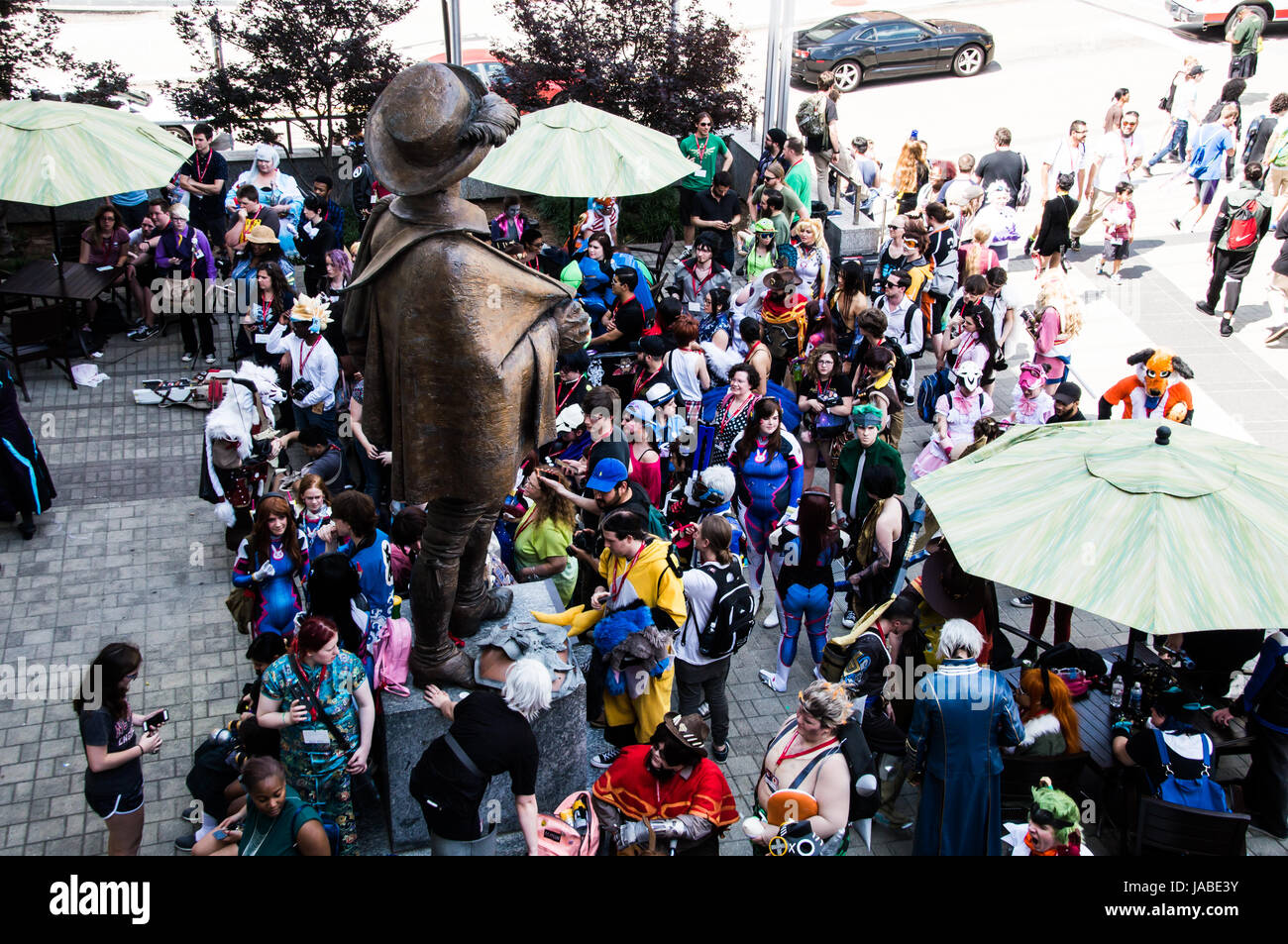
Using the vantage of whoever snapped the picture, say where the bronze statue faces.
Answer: facing away from the viewer and to the right of the viewer

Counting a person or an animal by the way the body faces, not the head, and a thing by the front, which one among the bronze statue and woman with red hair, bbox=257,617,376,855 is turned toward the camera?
the woman with red hair

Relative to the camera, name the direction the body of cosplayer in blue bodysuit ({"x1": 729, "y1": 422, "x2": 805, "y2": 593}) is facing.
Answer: toward the camera

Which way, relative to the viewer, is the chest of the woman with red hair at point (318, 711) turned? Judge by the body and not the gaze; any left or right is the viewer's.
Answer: facing the viewer

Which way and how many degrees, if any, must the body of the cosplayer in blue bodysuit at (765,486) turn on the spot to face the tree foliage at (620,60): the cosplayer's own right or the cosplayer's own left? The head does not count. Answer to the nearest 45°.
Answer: approximately 180°

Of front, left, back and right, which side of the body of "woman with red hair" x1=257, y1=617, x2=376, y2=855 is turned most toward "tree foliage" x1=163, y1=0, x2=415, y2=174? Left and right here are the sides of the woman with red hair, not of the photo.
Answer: back

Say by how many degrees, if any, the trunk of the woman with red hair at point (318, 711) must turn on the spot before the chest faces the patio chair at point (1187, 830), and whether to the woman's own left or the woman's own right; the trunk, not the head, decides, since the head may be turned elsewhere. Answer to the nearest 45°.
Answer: approximately 90° to the woman's own left

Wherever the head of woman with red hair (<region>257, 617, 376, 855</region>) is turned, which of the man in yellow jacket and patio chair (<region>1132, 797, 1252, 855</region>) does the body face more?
the patio chair

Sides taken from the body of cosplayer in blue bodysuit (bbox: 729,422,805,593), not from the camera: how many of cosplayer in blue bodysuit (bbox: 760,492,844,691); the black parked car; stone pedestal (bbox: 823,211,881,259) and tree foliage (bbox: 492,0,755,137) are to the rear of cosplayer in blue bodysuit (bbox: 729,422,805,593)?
3

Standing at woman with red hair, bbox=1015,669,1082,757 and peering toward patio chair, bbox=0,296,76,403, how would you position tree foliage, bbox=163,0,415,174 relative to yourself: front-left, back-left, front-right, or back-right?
front-right

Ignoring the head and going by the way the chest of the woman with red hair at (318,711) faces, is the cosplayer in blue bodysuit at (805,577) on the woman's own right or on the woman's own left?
on the woman's own left

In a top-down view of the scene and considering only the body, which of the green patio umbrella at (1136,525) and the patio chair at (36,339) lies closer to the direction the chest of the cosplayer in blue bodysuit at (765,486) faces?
the green patio umbrella

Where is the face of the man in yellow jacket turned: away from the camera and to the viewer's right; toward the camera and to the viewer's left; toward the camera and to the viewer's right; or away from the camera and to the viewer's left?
toward the camera and to the viewer's left

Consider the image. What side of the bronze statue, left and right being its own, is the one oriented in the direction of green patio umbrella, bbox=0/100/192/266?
left

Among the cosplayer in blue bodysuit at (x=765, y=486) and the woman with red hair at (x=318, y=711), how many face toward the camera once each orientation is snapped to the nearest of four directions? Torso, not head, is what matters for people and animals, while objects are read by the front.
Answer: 2
